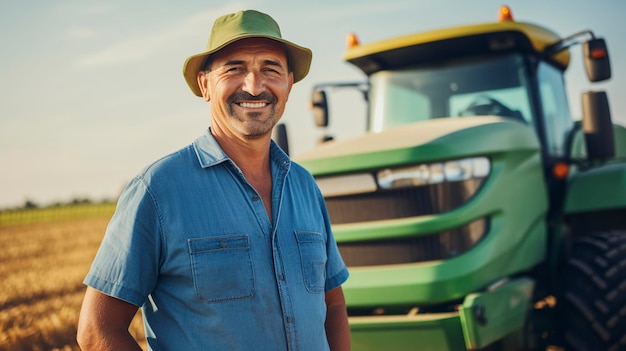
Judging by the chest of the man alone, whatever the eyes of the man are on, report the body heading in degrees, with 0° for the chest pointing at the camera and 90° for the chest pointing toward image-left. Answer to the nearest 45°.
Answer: approximately 315°

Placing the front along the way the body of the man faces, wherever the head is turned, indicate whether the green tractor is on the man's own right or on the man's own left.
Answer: on the man's own left

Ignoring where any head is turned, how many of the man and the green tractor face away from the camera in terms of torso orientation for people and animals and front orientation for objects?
0

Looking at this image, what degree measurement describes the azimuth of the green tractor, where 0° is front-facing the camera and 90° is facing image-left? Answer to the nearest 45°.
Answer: approximately 45°

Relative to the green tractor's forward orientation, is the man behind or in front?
in front
